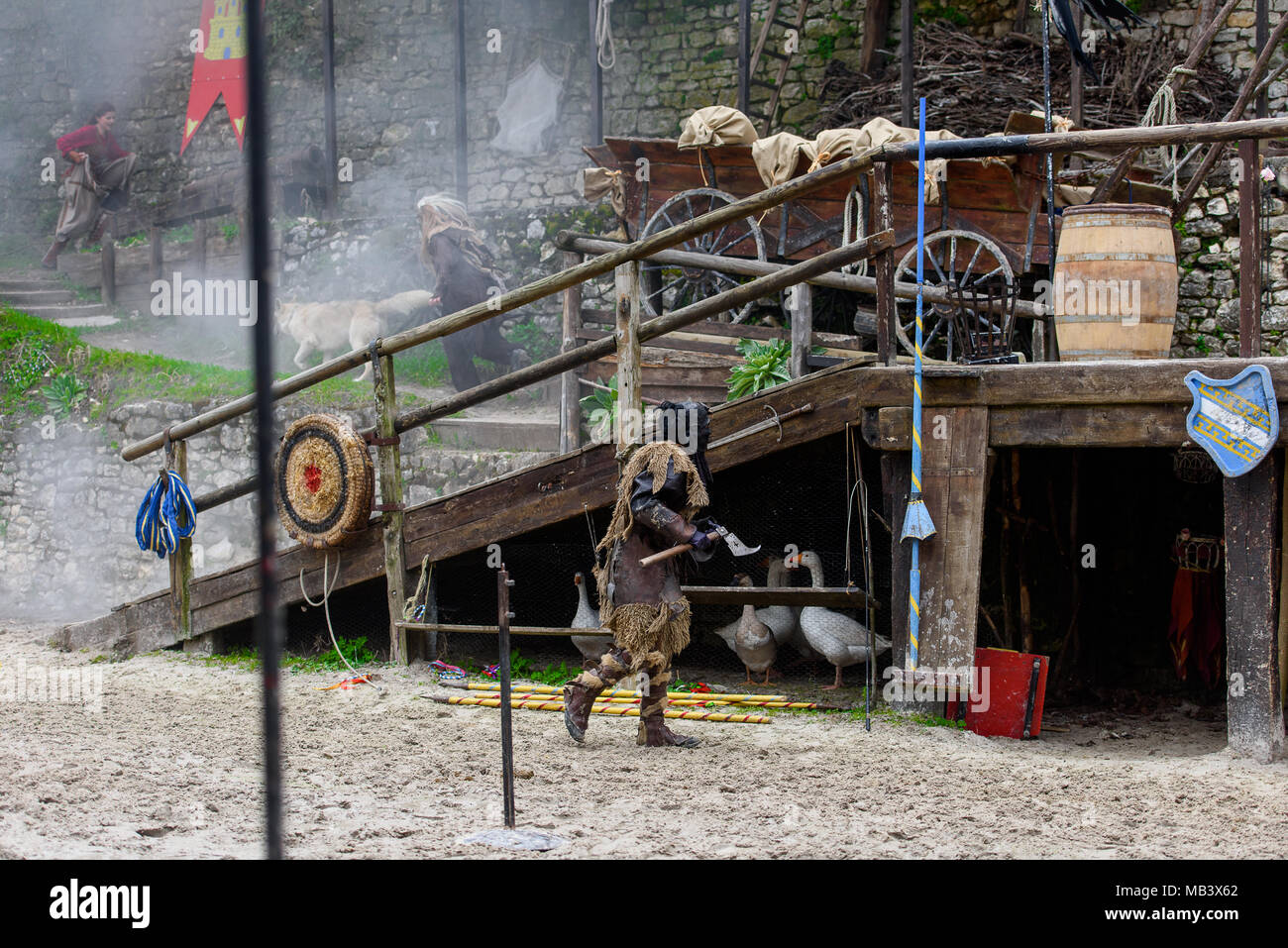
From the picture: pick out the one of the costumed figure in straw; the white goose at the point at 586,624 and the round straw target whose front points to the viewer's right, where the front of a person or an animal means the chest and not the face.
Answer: the costumed figure in straw

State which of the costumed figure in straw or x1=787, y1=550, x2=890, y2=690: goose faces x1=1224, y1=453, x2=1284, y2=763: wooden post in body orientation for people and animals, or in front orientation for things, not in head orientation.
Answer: the costumed figure in straw

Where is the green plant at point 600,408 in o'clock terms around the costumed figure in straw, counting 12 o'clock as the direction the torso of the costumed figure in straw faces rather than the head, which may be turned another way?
The green plant is roughly at 9 o'clock from the costumed figure in straw.

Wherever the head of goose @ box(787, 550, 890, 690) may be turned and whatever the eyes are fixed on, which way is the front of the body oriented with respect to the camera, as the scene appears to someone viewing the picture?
to the viewer's left

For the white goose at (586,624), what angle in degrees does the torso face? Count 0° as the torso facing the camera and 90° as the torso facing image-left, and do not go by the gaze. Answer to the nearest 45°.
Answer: approximately 45°

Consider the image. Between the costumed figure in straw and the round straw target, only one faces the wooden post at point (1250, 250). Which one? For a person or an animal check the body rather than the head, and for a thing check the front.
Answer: the costumed figure in straw

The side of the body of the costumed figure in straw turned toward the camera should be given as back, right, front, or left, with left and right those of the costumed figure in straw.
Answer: right

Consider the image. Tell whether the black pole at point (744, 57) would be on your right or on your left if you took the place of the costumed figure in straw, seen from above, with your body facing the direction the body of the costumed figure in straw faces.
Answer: on your left

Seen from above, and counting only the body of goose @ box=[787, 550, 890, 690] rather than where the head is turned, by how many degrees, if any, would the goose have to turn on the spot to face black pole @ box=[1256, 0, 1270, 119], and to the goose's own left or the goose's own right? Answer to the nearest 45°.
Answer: approximately 135° to the goose's own right

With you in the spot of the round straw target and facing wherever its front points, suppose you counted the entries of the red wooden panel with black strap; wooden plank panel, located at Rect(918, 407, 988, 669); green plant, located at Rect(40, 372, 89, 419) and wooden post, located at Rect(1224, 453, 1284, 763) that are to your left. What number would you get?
3
